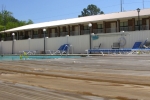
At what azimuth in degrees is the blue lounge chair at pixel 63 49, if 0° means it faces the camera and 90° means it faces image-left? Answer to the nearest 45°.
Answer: approximately 90°

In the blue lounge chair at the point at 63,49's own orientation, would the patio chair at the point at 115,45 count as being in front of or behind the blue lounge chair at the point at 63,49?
behind

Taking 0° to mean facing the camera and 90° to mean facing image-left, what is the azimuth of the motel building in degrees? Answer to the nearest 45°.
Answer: approximately 45°
